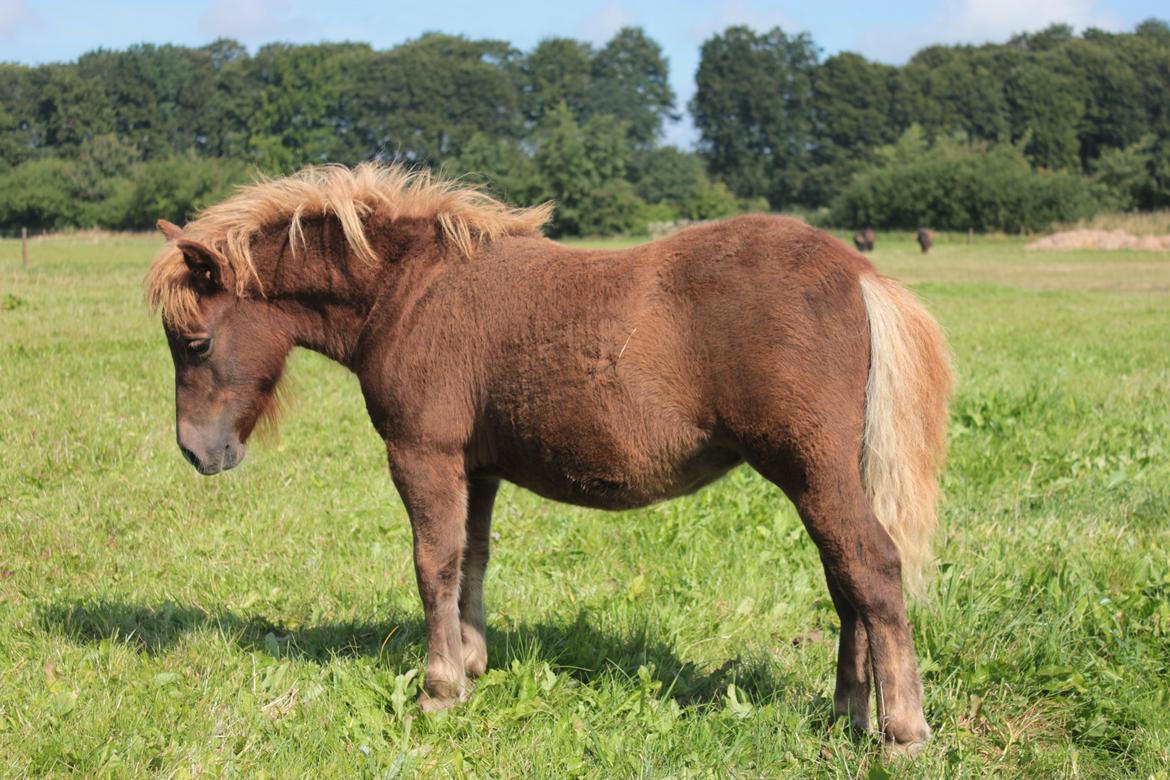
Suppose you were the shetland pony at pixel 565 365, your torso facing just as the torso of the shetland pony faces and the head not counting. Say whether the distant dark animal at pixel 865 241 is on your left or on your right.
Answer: on your right

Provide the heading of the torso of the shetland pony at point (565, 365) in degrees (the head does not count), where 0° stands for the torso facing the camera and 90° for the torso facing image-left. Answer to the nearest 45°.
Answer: approximately 90°
